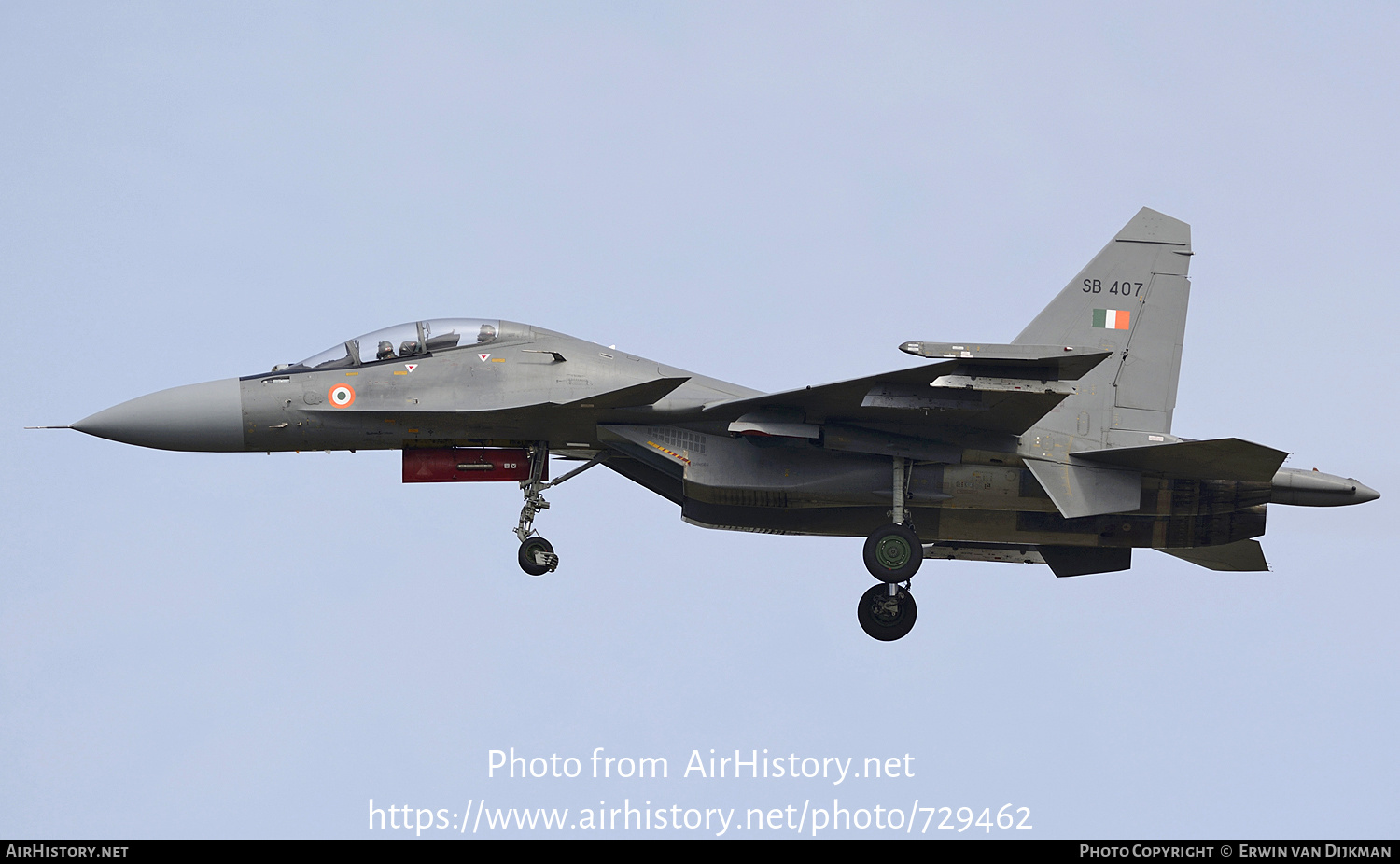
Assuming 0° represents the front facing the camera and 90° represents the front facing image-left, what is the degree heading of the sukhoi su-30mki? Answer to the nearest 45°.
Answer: approximately 90°
